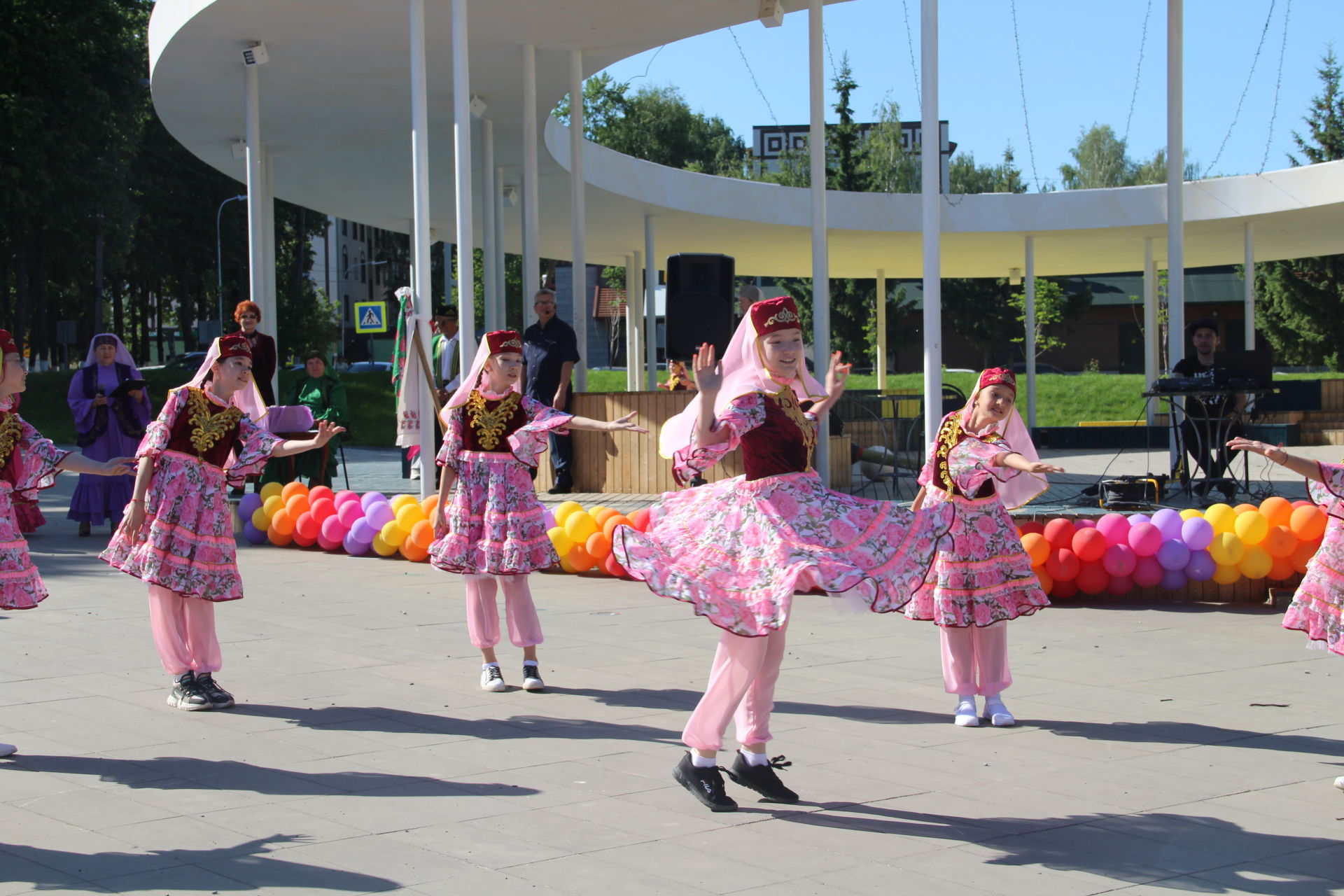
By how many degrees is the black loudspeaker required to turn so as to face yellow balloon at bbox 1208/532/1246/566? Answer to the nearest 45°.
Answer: approximately 45° to its left

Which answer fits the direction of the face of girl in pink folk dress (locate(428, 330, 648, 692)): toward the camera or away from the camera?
toward the camera

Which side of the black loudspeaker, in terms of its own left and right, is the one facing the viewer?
front

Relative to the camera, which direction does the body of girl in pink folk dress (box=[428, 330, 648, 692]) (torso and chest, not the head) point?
toward the camera

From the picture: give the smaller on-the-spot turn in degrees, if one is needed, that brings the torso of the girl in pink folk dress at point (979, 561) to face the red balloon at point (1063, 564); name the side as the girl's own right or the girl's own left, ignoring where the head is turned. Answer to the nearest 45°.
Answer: approximately 180°

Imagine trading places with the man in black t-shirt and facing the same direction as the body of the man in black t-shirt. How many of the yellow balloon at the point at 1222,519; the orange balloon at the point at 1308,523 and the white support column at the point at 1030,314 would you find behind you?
1

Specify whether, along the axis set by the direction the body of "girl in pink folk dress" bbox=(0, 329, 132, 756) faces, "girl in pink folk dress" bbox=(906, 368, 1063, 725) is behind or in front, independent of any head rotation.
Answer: in front

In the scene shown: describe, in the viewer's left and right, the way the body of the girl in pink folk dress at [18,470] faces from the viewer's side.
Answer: facing the viewer and to the right of the viewer

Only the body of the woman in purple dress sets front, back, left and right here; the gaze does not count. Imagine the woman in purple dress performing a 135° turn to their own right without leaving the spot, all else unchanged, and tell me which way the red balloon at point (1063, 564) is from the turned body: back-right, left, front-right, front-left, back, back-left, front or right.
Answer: back

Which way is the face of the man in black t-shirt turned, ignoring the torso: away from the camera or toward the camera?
toward the camera

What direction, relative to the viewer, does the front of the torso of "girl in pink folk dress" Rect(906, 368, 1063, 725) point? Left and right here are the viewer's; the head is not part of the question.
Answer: facing the viewer

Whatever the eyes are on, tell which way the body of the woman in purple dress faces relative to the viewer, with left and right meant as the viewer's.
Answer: facing the viewer

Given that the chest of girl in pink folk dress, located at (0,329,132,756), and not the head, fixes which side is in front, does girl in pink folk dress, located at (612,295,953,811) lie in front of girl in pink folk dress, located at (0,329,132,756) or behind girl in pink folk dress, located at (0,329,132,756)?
in front

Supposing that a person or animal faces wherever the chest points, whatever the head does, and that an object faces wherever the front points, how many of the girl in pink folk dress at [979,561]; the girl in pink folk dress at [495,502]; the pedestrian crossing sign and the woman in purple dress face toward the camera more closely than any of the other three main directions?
4

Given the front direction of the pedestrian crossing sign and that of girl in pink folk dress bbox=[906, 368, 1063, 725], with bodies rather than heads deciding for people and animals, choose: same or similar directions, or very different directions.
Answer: same or similar directions
